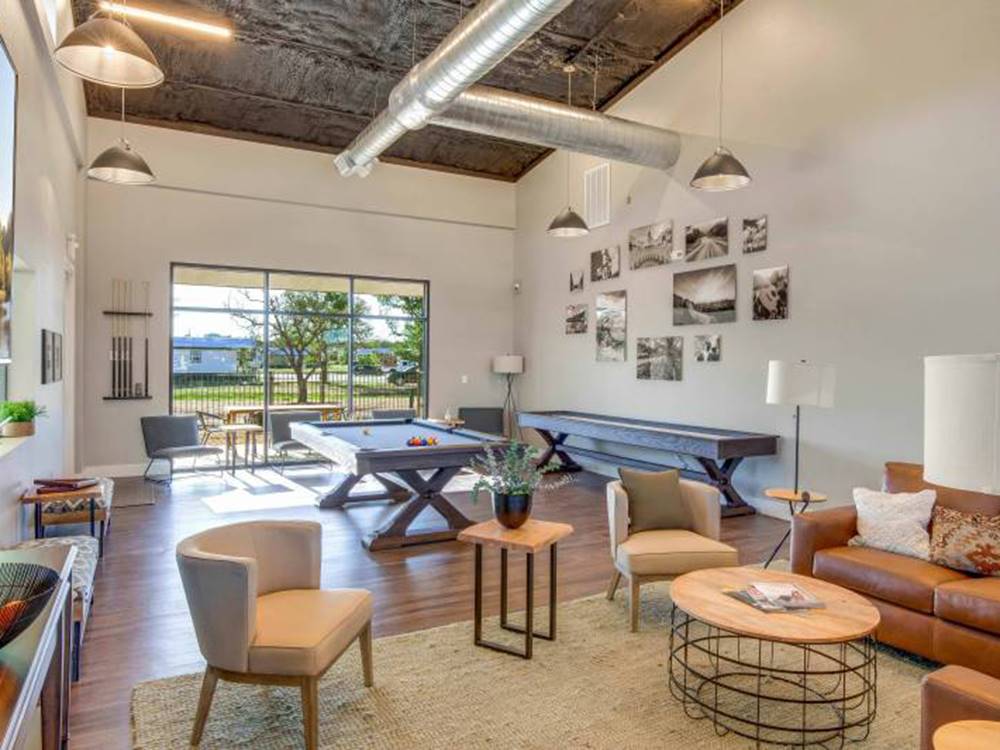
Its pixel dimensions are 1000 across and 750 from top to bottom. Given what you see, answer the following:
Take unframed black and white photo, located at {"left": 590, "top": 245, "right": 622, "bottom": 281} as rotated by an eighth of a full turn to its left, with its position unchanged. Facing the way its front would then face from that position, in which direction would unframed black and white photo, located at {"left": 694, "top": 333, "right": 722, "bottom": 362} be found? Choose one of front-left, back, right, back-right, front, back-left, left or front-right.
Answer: front-left

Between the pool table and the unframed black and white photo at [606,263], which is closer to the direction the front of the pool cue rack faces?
the pool table

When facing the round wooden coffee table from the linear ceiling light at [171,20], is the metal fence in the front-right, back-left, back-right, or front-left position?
back-left

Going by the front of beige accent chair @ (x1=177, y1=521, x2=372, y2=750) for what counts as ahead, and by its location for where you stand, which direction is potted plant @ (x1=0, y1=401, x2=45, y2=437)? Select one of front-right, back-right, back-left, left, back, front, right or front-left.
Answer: back

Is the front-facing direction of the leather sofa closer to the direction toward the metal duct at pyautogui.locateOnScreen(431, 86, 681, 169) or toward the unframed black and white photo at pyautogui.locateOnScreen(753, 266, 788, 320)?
the metal duct

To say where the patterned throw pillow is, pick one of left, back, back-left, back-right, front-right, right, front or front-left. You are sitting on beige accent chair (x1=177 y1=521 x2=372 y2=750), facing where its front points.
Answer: front-left

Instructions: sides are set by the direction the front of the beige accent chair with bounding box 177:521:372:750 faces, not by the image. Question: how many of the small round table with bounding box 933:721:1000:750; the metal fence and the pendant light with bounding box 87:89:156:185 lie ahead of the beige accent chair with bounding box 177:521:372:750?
1

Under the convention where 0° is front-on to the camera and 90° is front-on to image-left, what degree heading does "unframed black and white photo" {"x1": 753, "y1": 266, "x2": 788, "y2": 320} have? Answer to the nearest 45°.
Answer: approximately 45°

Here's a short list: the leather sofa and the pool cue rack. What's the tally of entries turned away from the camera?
0

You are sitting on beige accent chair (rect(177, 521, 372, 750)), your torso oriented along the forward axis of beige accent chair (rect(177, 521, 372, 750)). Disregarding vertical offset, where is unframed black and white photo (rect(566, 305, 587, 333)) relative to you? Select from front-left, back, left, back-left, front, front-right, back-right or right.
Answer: left

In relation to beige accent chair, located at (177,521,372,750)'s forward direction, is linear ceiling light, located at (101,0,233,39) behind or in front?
behind

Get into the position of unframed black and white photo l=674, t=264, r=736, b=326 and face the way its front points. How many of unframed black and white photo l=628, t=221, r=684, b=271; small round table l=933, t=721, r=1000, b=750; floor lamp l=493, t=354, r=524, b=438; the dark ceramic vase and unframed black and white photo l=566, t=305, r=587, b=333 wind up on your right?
3

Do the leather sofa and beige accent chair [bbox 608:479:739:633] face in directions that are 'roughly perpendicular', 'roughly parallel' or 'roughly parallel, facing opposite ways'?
roughly perpendicular

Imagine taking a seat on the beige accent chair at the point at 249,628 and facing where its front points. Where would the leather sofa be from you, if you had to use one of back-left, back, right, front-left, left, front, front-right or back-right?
front-left

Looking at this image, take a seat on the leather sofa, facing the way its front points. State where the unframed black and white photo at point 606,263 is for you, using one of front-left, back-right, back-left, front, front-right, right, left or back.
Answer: right

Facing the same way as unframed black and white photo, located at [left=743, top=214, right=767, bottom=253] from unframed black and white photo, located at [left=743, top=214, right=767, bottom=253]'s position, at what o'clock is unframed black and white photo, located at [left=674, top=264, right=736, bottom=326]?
unframed black and white photo, located at [left=674, top=264, right=736, bottom=326] is roughly at 3 o'clock from unframed black and white photo, located at [left=743, top=214, right=767, bottom=253].
